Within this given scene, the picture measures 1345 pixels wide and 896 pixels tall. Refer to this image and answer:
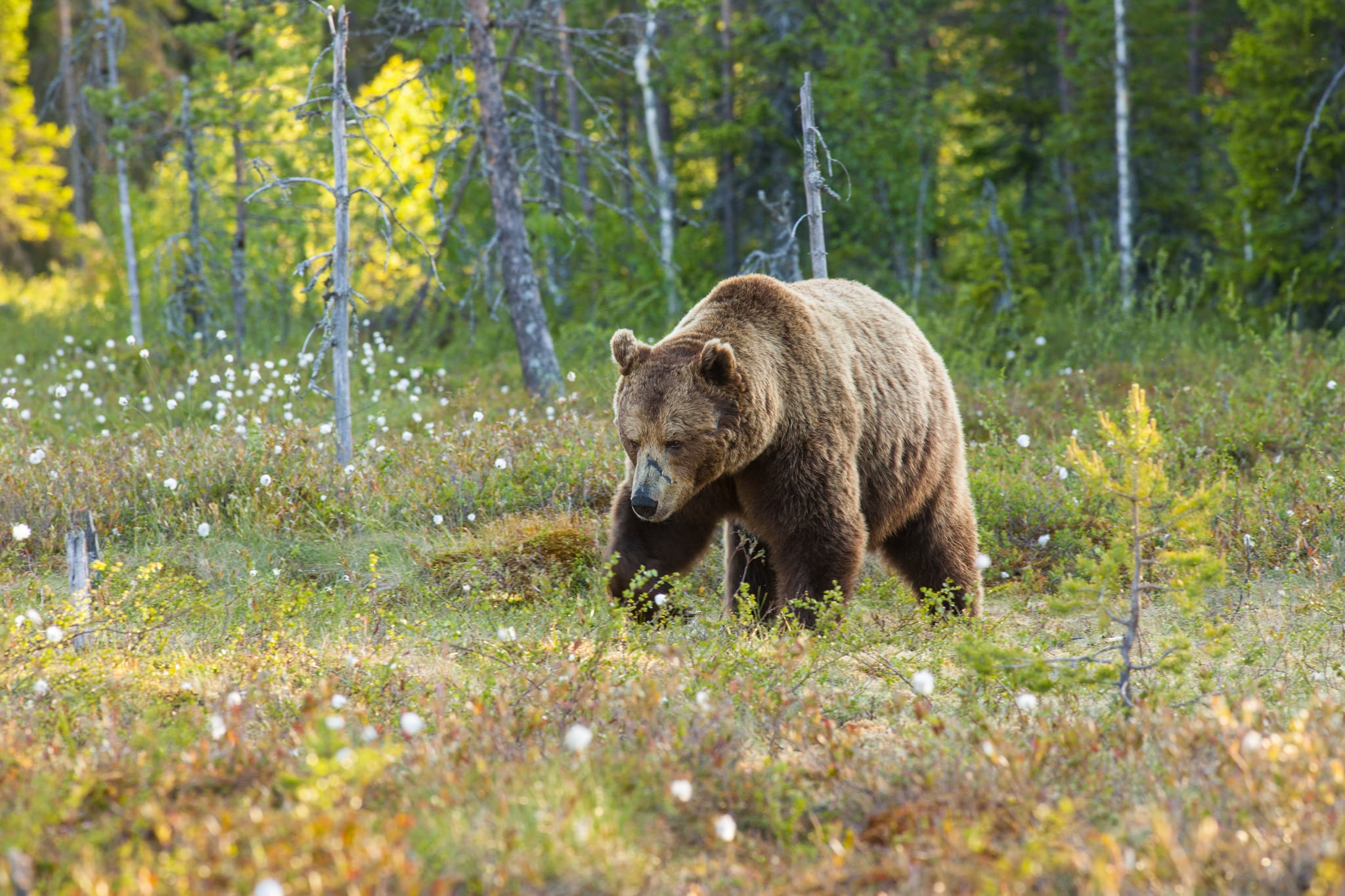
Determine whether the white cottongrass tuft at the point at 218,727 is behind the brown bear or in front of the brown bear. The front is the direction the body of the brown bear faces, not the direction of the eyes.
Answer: in front

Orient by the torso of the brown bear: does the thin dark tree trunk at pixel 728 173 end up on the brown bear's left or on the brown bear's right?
on the brown bear's right

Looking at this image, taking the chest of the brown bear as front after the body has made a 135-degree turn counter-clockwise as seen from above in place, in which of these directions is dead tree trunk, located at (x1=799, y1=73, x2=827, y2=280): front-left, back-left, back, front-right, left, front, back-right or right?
left

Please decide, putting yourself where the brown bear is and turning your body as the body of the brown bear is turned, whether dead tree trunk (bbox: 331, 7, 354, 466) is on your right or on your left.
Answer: on your right

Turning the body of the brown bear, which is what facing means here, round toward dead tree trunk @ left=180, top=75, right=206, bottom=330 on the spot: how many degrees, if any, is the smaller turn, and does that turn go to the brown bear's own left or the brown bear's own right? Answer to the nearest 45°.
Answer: approximately 90° to the brown bear's own right

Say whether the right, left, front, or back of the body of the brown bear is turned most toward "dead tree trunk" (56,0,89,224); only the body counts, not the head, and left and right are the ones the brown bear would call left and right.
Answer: right

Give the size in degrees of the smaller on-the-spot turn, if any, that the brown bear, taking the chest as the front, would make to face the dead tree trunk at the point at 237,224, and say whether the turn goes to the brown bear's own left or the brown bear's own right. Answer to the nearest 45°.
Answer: approximately 90° to the brown bear's own right

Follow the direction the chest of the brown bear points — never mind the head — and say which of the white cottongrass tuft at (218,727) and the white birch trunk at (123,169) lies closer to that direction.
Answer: the white cottongrass tuft

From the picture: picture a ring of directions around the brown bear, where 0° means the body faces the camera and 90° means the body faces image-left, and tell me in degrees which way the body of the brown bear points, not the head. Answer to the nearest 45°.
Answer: approximately 45°

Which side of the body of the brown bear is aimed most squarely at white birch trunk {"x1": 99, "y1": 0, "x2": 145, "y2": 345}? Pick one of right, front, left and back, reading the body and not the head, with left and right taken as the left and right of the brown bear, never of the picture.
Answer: right

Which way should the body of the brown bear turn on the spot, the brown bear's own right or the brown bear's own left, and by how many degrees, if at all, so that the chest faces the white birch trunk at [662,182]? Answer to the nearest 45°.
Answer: approximately 135° to the brown bear's own right
